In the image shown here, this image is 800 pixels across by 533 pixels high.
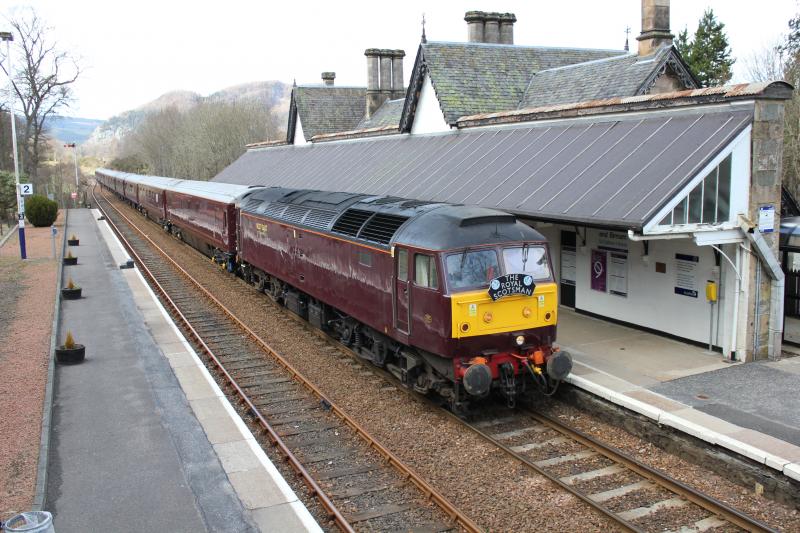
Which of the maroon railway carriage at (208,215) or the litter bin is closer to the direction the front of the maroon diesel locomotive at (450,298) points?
the litter bin

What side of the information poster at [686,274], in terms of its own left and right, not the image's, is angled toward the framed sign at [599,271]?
right

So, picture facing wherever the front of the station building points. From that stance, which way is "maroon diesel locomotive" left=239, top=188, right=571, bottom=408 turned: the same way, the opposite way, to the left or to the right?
to the left

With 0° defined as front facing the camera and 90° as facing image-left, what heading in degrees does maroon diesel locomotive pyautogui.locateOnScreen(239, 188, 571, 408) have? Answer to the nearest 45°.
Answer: approximately 315°

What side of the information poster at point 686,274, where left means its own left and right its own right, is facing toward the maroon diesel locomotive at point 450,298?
front

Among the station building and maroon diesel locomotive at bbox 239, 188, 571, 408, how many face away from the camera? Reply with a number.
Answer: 0

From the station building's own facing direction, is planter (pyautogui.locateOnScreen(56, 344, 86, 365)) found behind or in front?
in front

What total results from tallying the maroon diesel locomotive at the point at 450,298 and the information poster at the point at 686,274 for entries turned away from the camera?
0

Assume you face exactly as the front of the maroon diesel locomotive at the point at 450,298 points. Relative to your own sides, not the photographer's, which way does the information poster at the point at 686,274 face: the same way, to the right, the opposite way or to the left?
to the right

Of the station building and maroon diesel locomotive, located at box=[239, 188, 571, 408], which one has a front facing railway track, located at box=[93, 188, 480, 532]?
the station building

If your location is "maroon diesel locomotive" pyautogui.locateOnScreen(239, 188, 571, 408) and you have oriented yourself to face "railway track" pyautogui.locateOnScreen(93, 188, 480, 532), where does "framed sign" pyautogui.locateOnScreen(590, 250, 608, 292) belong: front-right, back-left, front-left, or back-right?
back-left

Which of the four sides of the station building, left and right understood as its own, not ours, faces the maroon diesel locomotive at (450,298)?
front

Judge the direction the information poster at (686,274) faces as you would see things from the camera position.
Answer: facing the viewer and to the left of the viewer

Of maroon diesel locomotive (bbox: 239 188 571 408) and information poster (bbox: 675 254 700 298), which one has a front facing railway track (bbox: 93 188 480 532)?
the information poster
